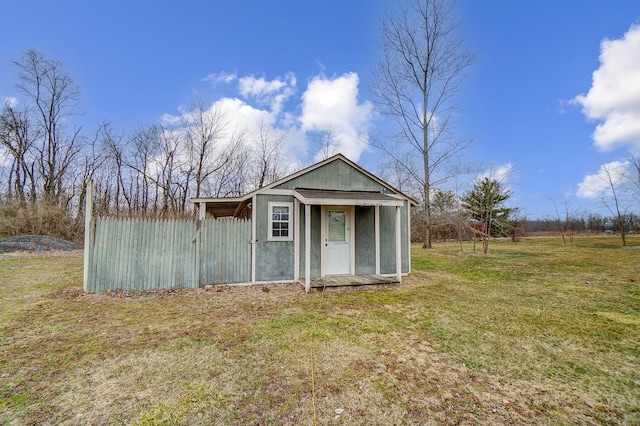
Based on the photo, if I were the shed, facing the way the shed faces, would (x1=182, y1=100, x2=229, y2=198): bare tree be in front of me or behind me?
behind

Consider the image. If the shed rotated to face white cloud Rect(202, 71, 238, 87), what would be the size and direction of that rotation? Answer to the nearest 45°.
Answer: approximately 135° to its right

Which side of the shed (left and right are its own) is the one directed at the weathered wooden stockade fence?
right

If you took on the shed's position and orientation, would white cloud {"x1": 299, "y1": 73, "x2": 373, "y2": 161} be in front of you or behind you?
behind

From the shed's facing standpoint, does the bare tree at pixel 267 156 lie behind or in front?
behind

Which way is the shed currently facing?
toward the camera

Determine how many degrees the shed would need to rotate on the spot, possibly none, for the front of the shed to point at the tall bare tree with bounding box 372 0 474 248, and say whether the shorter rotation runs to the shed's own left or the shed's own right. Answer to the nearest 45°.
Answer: approximately 135° to the shed's own left

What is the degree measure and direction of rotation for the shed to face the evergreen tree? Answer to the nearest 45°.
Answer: approximately 135° to its left

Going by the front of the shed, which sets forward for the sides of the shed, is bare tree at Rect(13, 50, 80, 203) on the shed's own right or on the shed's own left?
on the shed's own right
